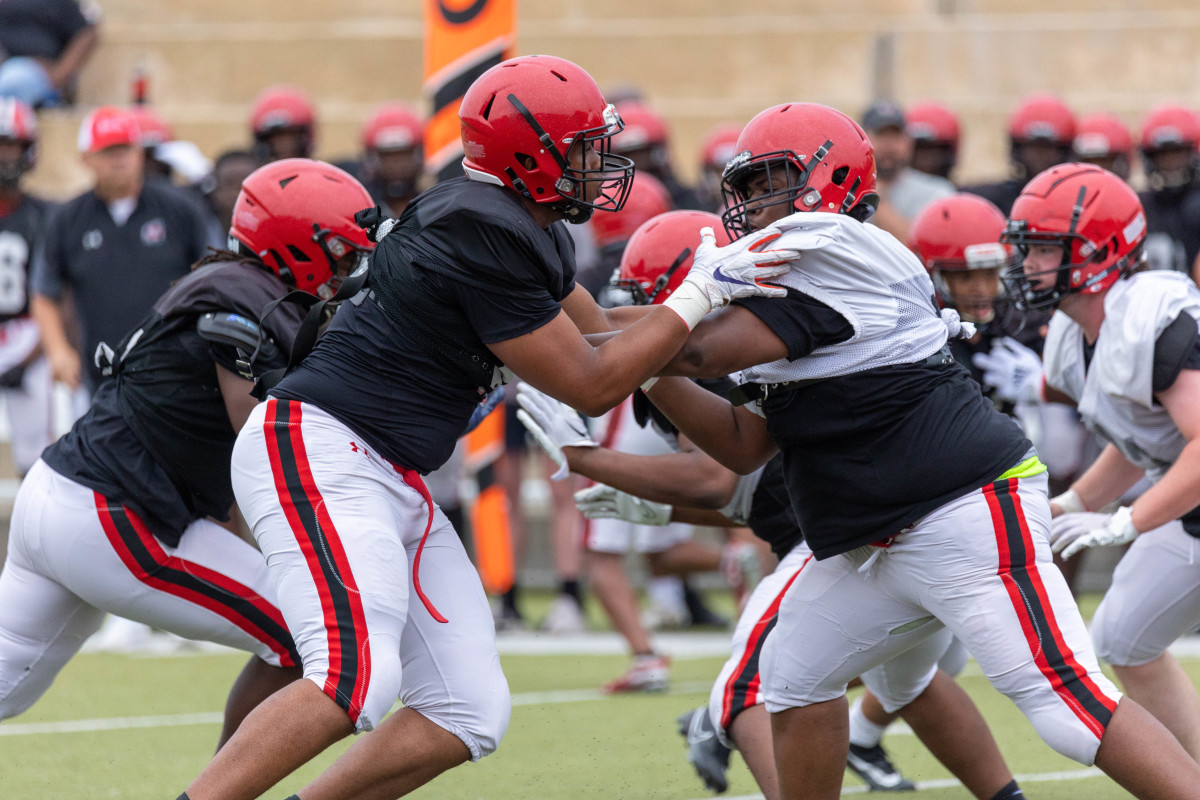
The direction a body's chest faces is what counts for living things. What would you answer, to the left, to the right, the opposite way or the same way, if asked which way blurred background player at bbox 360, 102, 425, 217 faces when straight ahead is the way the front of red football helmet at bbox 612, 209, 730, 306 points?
to the left

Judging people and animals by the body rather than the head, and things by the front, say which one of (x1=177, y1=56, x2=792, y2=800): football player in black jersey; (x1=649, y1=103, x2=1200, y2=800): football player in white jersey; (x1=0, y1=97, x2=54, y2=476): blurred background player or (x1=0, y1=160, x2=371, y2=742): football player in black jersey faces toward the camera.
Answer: the blurred background player

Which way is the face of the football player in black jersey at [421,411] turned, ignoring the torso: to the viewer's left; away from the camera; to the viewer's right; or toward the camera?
to the viewer's right

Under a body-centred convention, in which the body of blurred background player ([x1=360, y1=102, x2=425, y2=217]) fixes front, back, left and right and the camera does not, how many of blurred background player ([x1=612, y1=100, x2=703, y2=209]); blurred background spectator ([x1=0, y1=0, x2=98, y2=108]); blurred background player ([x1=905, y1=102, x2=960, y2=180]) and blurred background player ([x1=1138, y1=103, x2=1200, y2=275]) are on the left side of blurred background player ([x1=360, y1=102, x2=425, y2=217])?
3

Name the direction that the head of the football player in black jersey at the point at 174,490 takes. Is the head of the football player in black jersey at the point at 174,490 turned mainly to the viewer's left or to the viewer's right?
to the viewer's right

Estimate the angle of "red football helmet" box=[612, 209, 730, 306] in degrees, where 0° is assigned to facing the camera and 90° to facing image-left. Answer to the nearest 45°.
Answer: approximately 90°

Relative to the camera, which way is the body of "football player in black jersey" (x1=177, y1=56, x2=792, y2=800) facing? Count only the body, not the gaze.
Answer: to the viewer's right

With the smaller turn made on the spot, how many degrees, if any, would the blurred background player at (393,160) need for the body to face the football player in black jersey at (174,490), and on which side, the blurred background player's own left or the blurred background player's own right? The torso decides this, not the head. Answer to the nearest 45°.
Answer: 0° — they already face them

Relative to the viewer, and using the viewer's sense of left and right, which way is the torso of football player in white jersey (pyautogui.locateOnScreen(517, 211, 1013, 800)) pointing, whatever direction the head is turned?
facing to the left of the viewer

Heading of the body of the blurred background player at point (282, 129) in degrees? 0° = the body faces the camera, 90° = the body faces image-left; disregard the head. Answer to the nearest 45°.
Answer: approximately 0°

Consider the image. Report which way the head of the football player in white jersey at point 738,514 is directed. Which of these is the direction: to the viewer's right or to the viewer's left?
to the viewer's left

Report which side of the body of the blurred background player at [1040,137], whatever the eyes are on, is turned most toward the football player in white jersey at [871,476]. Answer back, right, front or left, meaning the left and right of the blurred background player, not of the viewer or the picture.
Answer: front

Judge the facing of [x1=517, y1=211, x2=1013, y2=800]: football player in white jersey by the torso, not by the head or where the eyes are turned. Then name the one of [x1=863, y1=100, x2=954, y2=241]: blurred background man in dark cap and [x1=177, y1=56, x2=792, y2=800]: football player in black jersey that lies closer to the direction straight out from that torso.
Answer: the football player in black jersey

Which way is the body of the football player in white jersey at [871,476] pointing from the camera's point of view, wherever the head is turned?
to the viewer's left

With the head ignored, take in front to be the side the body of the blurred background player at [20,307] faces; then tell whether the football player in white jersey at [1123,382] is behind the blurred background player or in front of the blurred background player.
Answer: in front
